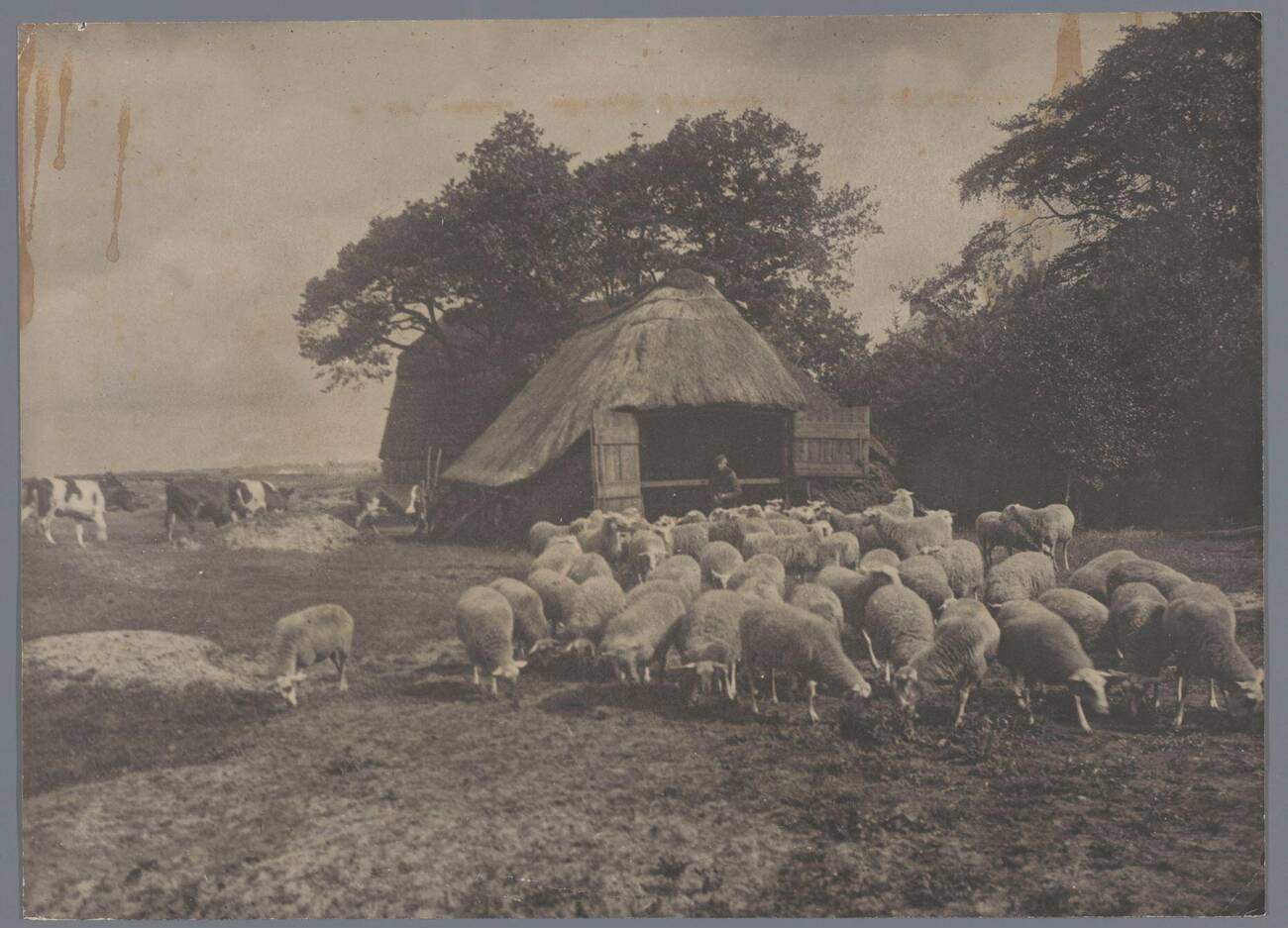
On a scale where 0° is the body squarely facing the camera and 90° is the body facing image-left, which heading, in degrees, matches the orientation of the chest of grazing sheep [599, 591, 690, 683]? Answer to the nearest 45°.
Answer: approximately 45°

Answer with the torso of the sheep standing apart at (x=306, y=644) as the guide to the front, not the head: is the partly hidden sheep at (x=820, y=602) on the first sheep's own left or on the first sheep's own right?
on the first sheep's own left

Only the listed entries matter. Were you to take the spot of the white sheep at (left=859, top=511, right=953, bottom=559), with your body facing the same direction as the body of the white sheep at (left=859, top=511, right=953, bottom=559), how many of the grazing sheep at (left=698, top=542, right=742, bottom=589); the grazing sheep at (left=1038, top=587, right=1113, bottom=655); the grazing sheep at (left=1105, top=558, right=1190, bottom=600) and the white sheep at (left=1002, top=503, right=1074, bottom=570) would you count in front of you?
1

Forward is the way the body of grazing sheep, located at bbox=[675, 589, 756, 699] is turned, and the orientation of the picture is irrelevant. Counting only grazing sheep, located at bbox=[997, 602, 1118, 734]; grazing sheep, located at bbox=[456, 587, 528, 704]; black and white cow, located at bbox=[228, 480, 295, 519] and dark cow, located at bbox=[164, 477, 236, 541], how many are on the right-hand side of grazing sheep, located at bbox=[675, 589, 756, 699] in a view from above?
3

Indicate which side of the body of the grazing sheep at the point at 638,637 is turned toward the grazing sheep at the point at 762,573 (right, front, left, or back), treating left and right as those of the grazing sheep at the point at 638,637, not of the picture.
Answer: back

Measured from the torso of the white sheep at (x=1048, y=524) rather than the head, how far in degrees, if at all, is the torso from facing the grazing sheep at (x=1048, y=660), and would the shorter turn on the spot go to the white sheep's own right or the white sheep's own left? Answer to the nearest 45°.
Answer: approximately 90° to the white sheep's own left

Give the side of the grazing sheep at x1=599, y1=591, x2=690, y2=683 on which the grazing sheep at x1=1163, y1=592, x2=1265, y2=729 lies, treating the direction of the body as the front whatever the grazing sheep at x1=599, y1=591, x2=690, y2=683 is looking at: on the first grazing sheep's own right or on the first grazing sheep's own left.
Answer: on the first grazing sheep's own left

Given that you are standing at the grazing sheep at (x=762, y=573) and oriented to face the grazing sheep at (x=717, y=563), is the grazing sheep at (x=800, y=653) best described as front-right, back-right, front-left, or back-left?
back-left

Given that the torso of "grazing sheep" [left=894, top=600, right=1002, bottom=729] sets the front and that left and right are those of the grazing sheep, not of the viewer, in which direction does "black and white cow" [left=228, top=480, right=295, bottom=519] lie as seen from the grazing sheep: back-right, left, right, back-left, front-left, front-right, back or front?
front-right

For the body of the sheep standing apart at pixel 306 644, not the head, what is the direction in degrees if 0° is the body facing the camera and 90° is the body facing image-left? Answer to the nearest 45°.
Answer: approximately 45°

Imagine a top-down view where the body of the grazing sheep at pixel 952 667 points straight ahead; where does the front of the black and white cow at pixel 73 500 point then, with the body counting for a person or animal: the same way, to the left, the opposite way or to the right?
the opposite way

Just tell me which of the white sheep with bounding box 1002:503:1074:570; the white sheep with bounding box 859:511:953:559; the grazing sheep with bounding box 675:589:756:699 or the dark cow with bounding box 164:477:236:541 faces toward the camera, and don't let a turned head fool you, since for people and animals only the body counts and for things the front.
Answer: the grazing sheep

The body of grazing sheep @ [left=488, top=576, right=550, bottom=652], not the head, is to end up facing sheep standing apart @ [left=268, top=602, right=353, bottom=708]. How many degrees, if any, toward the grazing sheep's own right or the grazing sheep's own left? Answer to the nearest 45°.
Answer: approximately 135° to the grazing sheep's own right

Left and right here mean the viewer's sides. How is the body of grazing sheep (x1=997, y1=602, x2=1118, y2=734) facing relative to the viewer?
facing the viewer and to the right of the viewer
